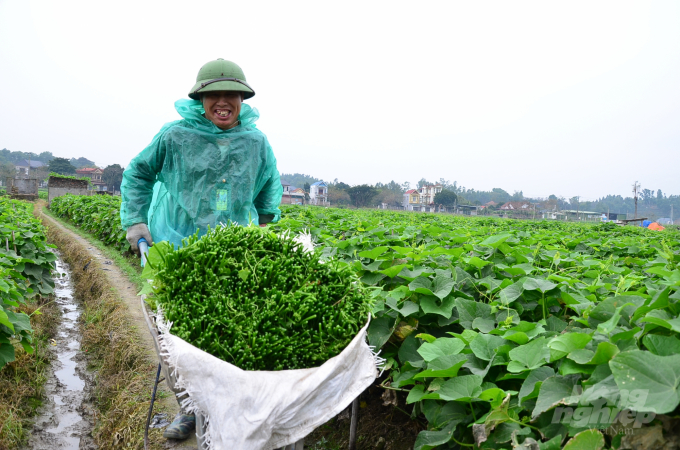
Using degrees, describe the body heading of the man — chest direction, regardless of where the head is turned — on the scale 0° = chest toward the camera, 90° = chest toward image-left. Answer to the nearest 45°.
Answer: approximately 0°
